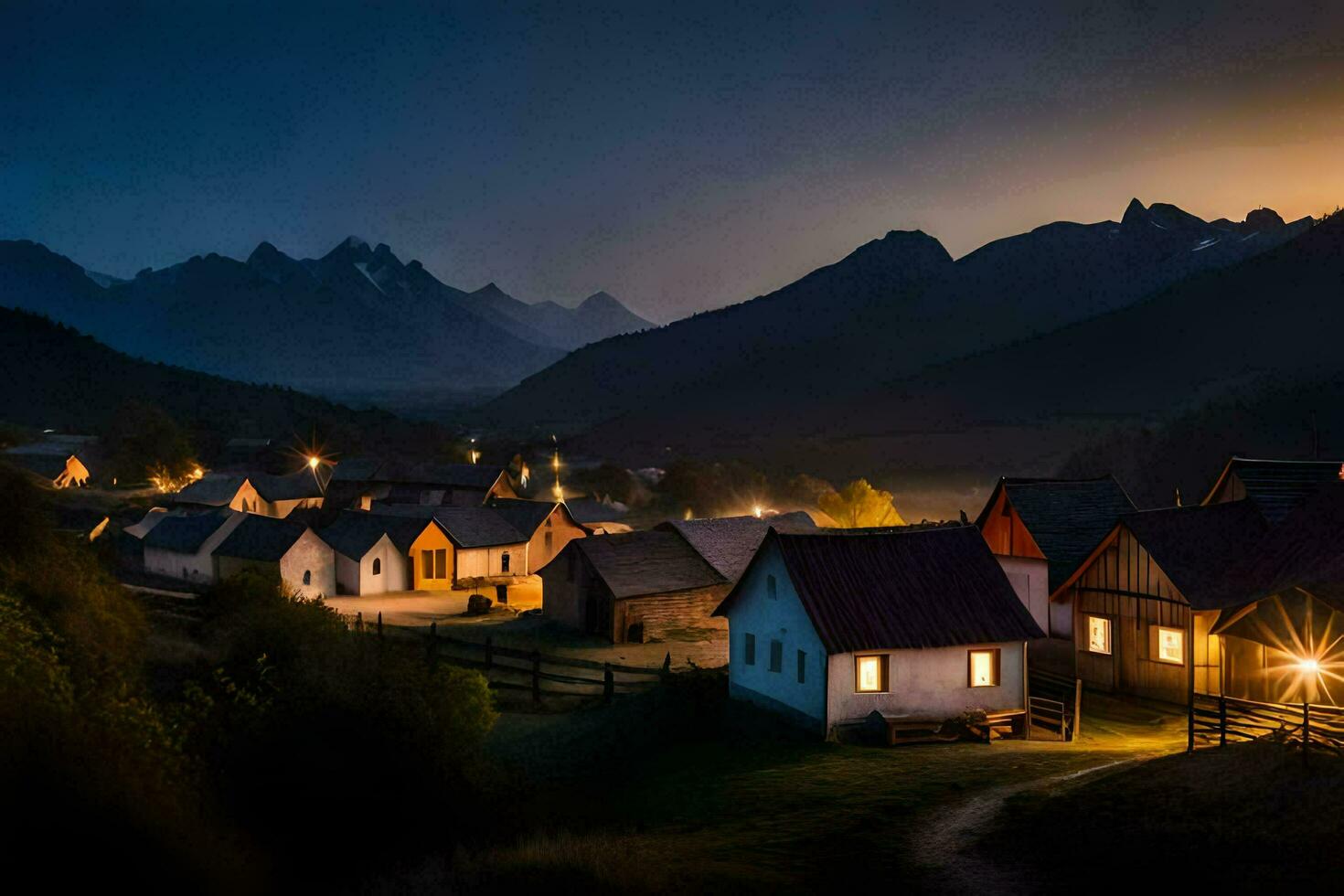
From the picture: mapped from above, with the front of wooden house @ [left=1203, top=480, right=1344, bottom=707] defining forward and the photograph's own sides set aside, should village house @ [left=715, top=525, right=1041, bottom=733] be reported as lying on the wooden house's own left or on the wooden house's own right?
on the wooden house's own right

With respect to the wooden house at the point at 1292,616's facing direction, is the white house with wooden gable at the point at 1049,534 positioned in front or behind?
behind

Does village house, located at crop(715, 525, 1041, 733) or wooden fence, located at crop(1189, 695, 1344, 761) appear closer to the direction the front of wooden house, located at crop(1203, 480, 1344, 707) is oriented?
the wooden fence

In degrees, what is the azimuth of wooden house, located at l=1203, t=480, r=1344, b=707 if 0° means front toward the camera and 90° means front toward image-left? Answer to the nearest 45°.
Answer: approximately 0°

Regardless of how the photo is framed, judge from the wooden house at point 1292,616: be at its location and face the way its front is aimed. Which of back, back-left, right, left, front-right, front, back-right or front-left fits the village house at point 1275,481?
back

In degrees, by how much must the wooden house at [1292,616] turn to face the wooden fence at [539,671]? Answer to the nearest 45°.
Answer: approximately 90° to its right

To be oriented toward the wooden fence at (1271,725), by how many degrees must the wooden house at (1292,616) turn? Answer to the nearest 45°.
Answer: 0° — it already faces it
